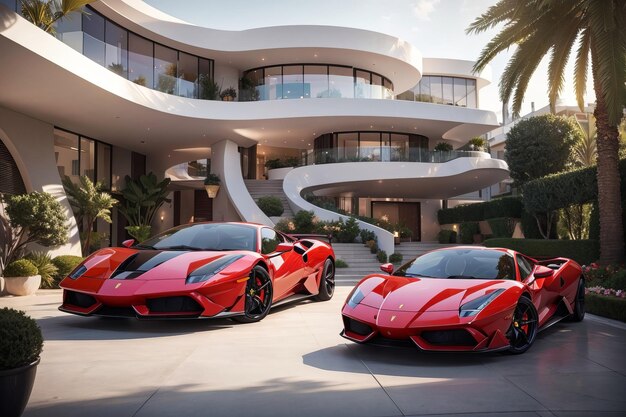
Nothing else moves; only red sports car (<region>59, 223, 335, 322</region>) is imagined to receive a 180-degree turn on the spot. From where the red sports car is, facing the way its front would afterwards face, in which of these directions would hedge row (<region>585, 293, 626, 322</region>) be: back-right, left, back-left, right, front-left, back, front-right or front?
front-right

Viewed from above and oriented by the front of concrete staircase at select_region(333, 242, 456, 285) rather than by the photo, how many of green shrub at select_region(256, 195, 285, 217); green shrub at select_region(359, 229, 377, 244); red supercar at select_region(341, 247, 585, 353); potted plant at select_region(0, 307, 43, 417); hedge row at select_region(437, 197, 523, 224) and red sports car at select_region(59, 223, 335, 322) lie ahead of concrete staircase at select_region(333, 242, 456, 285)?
3

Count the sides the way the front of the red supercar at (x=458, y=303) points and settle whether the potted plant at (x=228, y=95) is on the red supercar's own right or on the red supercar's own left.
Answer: on the red supercar's own right

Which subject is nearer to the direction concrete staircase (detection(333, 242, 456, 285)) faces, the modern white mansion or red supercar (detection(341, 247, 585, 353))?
the red supercar

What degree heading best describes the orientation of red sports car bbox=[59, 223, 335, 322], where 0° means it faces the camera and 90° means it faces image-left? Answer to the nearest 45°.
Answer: approximately 45°

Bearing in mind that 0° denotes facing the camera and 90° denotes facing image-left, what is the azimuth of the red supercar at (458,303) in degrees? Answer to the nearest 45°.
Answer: approximately 45°

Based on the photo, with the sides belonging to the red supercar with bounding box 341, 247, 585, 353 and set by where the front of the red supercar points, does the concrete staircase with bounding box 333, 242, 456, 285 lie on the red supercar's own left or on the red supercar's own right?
on the red supercar's own right

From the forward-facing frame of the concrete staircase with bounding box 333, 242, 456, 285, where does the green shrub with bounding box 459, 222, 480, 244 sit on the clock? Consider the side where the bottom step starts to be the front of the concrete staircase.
The green shrub is roughly at 7 o'clock from the concrete staircase.

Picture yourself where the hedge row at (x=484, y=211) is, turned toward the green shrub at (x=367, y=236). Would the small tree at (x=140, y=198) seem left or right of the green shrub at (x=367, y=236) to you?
right

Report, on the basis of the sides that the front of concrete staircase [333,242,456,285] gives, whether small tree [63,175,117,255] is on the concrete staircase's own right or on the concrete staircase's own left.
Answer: on the concrete staircase's own right
